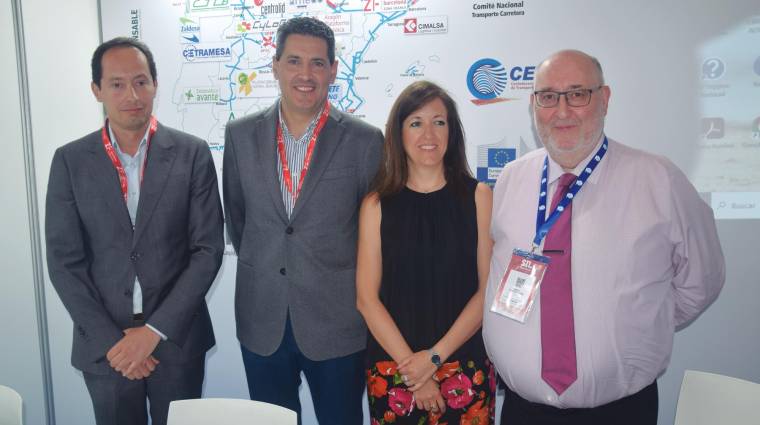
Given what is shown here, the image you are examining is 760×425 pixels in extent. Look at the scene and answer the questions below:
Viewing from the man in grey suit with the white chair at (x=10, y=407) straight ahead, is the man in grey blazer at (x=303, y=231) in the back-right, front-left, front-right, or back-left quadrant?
back-left

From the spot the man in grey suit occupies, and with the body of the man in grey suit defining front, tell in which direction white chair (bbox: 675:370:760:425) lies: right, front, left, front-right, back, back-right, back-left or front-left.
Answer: front-left

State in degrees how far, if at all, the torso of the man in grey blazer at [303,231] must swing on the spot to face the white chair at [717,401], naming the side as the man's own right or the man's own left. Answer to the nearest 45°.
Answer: approximately 45° to the man's own left

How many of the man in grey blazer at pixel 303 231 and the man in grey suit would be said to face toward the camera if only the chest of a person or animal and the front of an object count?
2

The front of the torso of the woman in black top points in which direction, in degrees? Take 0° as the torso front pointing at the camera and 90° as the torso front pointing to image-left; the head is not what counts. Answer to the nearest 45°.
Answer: approximately 0°
